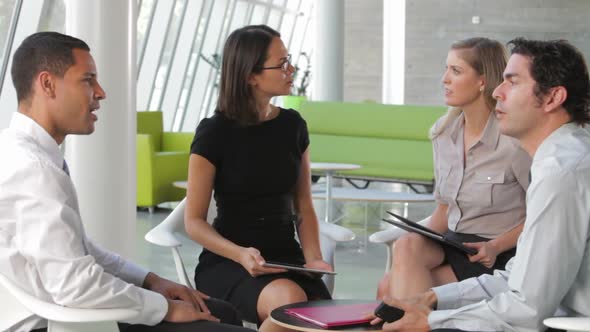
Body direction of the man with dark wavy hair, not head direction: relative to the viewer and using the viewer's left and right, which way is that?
facing to the left of the viewer

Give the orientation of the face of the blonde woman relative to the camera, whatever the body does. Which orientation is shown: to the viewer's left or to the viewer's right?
to the viewer's left

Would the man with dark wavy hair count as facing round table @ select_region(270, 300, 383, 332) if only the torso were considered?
yes

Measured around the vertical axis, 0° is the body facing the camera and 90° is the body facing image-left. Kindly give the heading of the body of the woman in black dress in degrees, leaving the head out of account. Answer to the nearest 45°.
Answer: approximately 315°

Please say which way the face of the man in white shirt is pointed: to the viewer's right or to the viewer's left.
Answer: to the viewer's right

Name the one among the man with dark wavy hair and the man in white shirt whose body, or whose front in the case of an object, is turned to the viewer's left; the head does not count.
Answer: the man with dark wavy hair

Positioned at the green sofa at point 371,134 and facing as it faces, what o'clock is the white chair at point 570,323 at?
The white chair is roughly at 12 o'clock from the green sofa.

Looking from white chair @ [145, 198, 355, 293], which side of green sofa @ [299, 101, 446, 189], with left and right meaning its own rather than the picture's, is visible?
front

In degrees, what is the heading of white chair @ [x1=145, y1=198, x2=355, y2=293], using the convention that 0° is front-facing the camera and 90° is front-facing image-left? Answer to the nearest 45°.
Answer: approximately 0°

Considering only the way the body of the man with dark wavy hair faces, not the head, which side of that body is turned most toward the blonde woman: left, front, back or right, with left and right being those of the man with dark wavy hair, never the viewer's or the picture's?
right

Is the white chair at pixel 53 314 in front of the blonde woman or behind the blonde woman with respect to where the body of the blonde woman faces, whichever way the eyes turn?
in front

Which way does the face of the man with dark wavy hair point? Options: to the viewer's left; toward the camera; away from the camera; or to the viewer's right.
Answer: to the viewer's left
